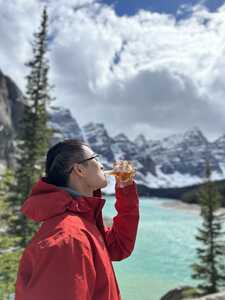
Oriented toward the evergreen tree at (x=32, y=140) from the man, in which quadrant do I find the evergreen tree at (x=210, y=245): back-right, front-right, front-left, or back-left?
front-right

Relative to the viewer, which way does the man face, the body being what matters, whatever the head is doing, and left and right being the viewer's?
facing to the right of the viewer

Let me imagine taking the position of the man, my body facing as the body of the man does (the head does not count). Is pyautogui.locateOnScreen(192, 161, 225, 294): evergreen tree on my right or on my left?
on my left

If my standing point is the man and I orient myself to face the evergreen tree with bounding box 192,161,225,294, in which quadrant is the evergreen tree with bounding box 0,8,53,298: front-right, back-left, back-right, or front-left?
front-left

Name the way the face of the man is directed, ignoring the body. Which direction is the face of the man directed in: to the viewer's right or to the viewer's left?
to the viewer's right

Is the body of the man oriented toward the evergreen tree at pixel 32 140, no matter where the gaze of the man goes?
no
